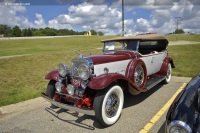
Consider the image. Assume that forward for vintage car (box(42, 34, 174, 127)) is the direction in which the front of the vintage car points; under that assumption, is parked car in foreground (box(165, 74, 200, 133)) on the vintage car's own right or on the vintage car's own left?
on the vintage car's own left

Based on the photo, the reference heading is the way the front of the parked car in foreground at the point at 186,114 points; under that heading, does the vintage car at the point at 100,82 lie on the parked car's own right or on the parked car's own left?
on the parked car's own right

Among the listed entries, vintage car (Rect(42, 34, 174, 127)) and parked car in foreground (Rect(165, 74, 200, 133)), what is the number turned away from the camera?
0
